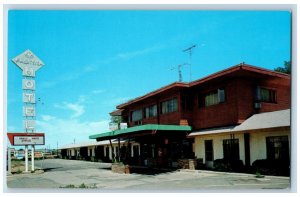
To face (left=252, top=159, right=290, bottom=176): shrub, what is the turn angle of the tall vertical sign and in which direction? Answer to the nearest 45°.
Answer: approximately 45° to its left

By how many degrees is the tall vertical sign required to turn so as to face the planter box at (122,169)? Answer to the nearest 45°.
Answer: approximately 45° to its left

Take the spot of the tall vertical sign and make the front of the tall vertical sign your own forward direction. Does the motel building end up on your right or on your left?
on your left
